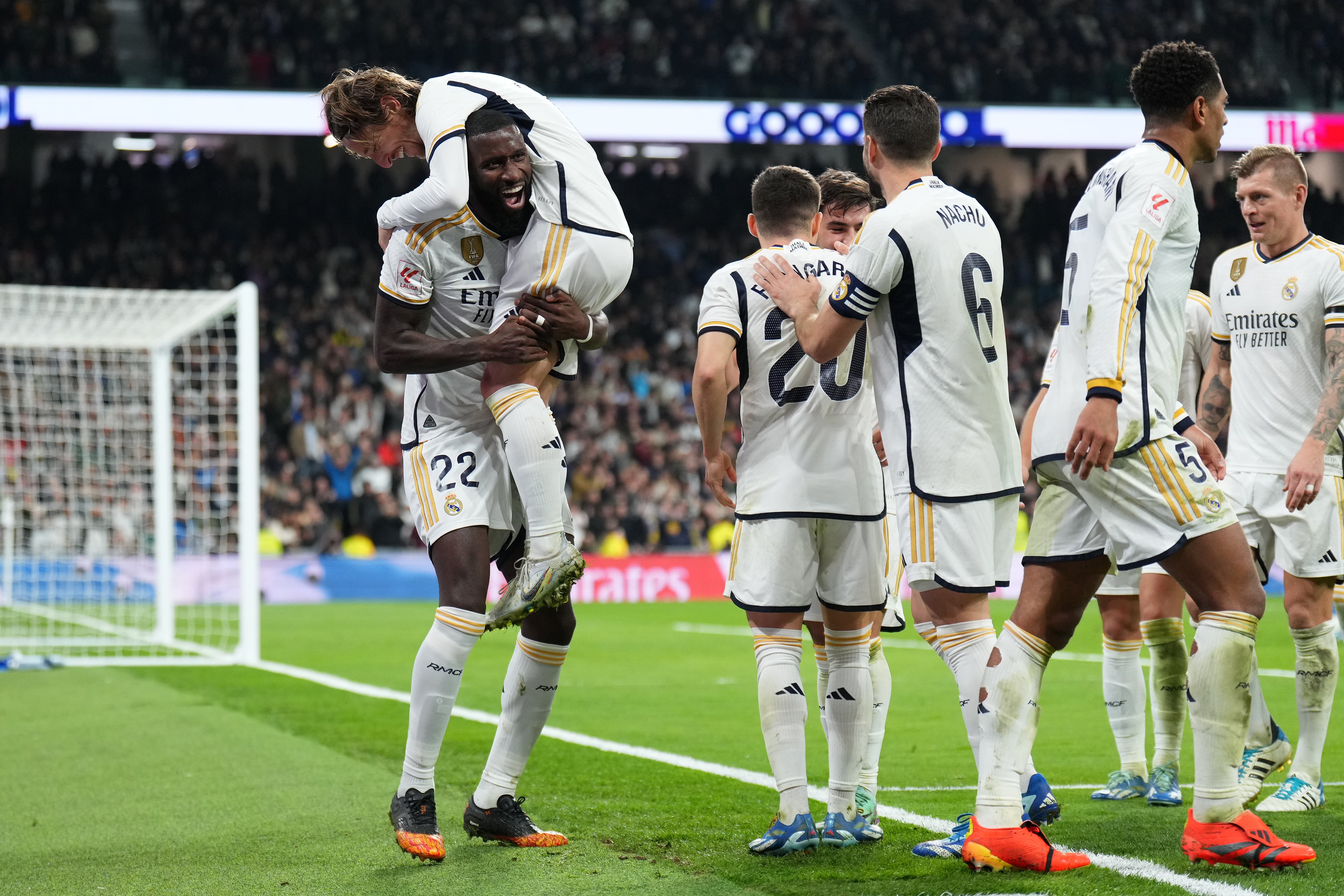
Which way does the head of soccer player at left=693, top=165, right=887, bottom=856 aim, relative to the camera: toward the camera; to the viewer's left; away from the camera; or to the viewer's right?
away from the camera

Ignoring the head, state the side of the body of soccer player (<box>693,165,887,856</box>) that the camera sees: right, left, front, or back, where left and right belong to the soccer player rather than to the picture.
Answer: back
